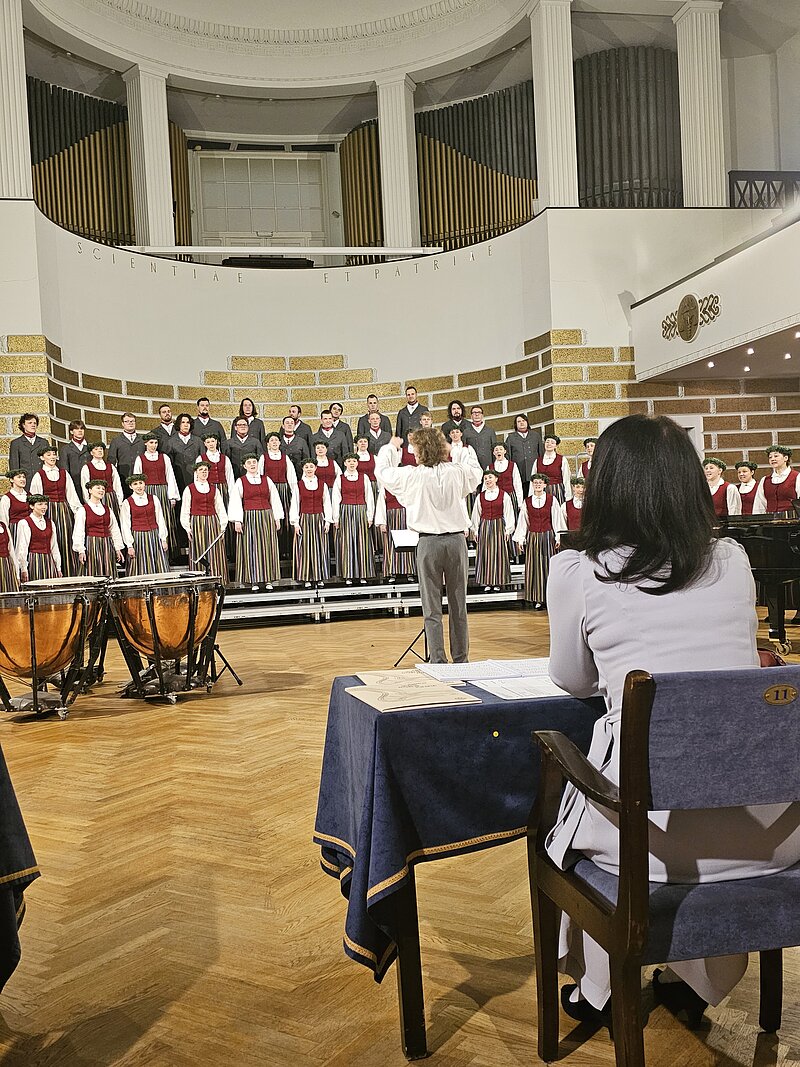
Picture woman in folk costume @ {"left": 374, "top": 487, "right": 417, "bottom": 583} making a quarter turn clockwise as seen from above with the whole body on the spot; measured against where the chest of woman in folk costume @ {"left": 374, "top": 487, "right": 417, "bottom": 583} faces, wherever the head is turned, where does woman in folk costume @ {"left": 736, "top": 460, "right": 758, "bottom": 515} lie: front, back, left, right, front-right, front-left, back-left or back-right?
back

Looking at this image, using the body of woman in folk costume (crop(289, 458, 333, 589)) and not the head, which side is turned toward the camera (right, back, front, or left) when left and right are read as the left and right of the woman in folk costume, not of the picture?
front

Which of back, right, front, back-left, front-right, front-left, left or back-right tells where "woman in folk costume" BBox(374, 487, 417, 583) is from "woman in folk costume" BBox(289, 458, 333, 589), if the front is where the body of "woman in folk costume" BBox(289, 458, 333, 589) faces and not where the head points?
left

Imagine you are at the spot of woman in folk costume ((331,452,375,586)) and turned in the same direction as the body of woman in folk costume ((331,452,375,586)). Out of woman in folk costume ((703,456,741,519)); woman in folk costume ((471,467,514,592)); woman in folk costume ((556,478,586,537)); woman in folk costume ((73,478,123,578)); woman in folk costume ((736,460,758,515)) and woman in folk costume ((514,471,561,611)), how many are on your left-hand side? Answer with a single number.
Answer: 5

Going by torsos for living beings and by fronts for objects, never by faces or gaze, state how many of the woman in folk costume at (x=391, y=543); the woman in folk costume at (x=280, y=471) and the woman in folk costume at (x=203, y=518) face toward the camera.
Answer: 3

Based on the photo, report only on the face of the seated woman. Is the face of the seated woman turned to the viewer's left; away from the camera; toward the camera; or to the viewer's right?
away from the camera

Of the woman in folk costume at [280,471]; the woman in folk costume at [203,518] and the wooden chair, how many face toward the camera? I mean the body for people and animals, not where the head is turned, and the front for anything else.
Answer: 2

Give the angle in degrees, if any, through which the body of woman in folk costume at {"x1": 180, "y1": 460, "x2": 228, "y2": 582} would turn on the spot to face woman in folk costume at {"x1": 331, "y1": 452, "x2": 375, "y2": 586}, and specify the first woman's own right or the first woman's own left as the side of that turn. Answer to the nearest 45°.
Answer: approximately 90° to the first woman's own left

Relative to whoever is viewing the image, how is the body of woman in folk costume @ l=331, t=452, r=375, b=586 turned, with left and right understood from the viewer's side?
facing the viewer

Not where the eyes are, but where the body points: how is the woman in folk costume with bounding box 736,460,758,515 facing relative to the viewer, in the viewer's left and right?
facing the viewer and to the left of the viewer

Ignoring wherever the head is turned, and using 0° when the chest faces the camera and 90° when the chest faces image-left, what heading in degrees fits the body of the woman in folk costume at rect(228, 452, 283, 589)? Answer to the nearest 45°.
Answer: approximately 0°

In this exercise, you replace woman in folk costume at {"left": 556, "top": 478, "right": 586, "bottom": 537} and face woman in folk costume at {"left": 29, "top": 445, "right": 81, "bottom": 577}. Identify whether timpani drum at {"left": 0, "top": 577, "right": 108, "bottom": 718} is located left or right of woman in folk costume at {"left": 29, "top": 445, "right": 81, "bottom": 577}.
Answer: left

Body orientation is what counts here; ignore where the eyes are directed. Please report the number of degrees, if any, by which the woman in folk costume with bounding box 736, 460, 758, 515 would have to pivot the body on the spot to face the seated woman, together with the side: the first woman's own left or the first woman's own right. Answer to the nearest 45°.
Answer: approximately 45° to the first woman's own left

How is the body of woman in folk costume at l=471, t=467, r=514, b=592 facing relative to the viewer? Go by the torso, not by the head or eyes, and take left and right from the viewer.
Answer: facing the viewer

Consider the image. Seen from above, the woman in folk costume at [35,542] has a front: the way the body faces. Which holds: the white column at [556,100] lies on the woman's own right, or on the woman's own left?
on the woman's own left

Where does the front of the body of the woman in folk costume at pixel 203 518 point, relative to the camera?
toward the camera
